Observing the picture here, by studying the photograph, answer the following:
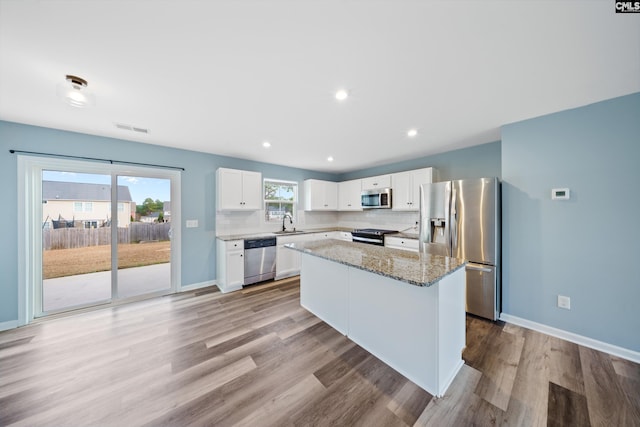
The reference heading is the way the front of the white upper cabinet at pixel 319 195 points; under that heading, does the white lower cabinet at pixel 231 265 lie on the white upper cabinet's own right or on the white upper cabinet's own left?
on the white upper cabinet's own right

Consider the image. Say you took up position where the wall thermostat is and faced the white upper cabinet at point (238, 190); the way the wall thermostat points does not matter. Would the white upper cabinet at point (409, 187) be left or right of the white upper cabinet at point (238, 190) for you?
right

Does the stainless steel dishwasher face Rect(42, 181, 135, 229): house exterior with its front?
no

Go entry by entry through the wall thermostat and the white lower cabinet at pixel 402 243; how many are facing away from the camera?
0

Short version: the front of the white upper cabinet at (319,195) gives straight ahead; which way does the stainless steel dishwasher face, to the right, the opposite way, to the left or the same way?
the same way

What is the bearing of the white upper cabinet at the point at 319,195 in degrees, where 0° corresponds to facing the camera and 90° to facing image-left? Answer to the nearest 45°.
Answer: approximately 315°

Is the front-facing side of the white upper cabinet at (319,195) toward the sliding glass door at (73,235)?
no

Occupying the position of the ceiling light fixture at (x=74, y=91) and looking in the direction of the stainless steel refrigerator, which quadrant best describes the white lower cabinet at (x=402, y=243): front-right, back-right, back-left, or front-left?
front-left

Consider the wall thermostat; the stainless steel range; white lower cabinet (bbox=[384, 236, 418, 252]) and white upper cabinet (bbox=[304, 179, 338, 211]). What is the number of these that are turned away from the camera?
0

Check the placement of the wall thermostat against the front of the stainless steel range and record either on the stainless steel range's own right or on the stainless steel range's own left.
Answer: on the stainless steel range's own left
